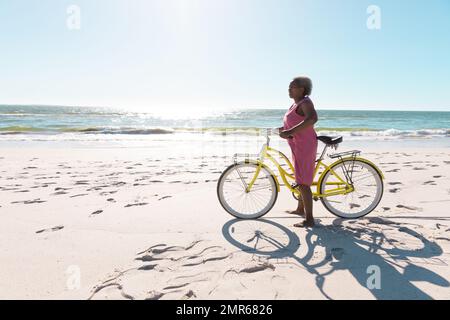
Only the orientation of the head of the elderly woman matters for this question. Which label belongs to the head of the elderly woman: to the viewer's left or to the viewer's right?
to the viewer's left

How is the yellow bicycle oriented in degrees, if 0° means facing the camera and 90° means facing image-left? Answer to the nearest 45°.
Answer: approximately 90°

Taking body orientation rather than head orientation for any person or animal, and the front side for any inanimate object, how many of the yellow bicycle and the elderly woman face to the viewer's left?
2

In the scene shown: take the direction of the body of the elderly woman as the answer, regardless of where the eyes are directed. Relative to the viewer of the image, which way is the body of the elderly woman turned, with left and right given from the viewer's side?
facing to the left of the viewer

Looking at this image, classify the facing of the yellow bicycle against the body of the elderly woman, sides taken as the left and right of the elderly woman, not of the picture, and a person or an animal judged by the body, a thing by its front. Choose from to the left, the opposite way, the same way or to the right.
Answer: the same way
